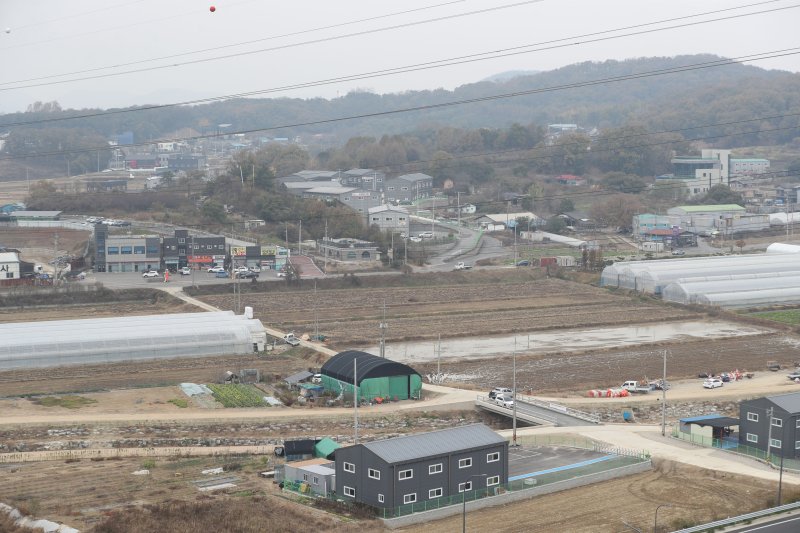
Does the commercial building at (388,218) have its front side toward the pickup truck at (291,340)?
yes

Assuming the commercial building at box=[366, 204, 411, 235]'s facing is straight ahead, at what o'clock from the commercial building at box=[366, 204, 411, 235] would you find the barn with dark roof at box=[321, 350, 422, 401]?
The barn with dark roof is roughly at 12 o'clock from the commercial building.

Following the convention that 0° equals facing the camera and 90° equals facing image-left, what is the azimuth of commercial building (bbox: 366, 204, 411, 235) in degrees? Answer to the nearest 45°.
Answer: approximately 0°

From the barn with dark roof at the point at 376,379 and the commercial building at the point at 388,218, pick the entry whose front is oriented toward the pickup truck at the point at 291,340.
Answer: the commercial building

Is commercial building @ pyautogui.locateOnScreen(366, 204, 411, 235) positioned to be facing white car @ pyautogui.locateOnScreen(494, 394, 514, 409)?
yes

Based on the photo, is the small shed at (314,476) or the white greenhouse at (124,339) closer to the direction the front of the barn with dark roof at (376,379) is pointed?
the small shed

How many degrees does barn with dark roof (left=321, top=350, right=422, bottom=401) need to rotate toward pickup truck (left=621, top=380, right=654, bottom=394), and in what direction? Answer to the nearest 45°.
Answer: approximately 45° to its left

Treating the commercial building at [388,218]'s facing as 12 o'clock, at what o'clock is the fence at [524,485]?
The fence is roughly at 12 o'clock from the commercial building.

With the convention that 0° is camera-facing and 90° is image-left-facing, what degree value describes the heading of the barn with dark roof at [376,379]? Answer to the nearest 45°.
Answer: approximately 315°
